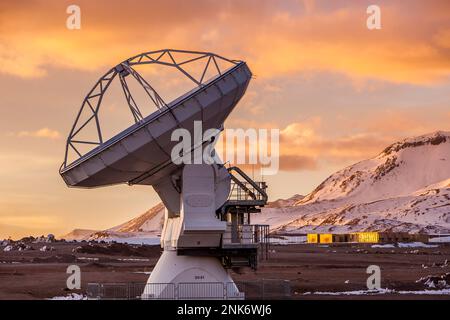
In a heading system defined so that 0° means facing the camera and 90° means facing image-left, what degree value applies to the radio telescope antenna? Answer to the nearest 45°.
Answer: approximately 90°
